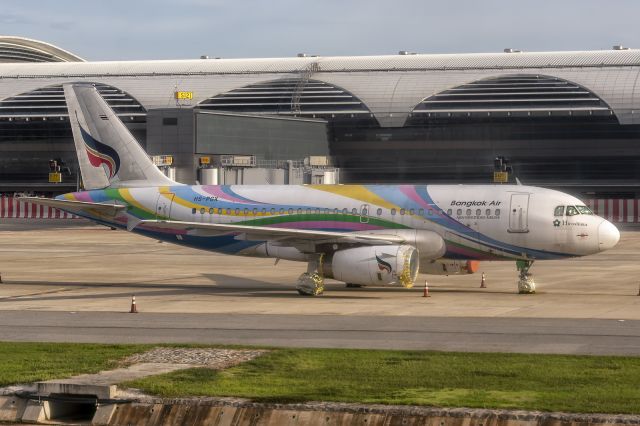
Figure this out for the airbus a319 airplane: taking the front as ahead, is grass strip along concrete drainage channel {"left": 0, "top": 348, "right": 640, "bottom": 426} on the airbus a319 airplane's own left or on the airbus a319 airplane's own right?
on the airbus a319 airplane's own right

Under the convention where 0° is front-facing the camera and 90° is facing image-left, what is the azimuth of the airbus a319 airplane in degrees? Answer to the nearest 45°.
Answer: approximately 270°
